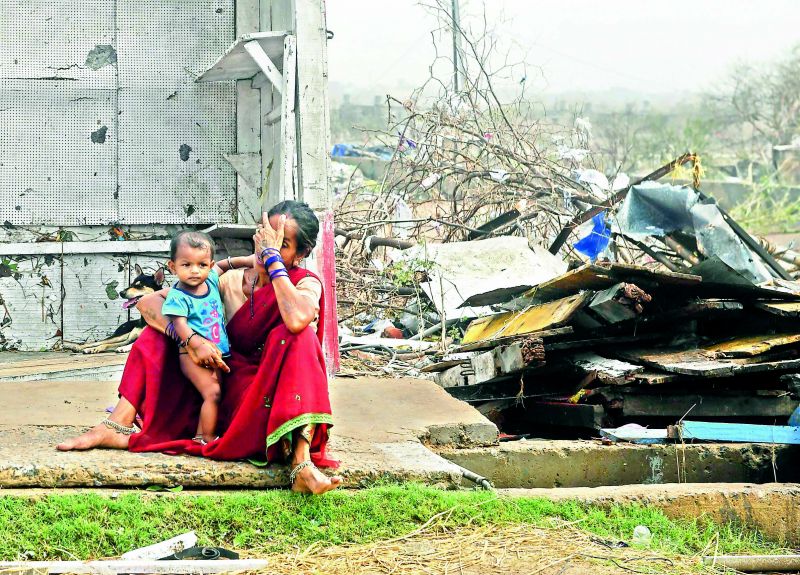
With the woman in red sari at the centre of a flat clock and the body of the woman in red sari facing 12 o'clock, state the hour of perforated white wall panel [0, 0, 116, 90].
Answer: The perforated white wall panel is roughly at 4 o'clock from the woman in red sari.

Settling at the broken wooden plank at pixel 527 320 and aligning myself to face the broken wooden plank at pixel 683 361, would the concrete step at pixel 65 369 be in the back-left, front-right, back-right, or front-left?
back-right

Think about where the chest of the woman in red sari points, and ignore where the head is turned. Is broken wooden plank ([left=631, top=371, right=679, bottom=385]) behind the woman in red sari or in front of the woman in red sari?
behind

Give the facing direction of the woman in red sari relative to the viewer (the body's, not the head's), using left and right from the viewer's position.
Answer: facing the viewer and to the left of the viewer

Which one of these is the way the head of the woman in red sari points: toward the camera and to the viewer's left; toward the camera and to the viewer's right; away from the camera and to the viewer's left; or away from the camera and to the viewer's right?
toward the camera and to the viewer's left

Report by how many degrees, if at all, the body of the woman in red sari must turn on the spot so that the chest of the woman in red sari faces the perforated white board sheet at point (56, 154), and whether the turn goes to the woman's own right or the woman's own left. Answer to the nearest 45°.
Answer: approximately 135° to the woman's own right
